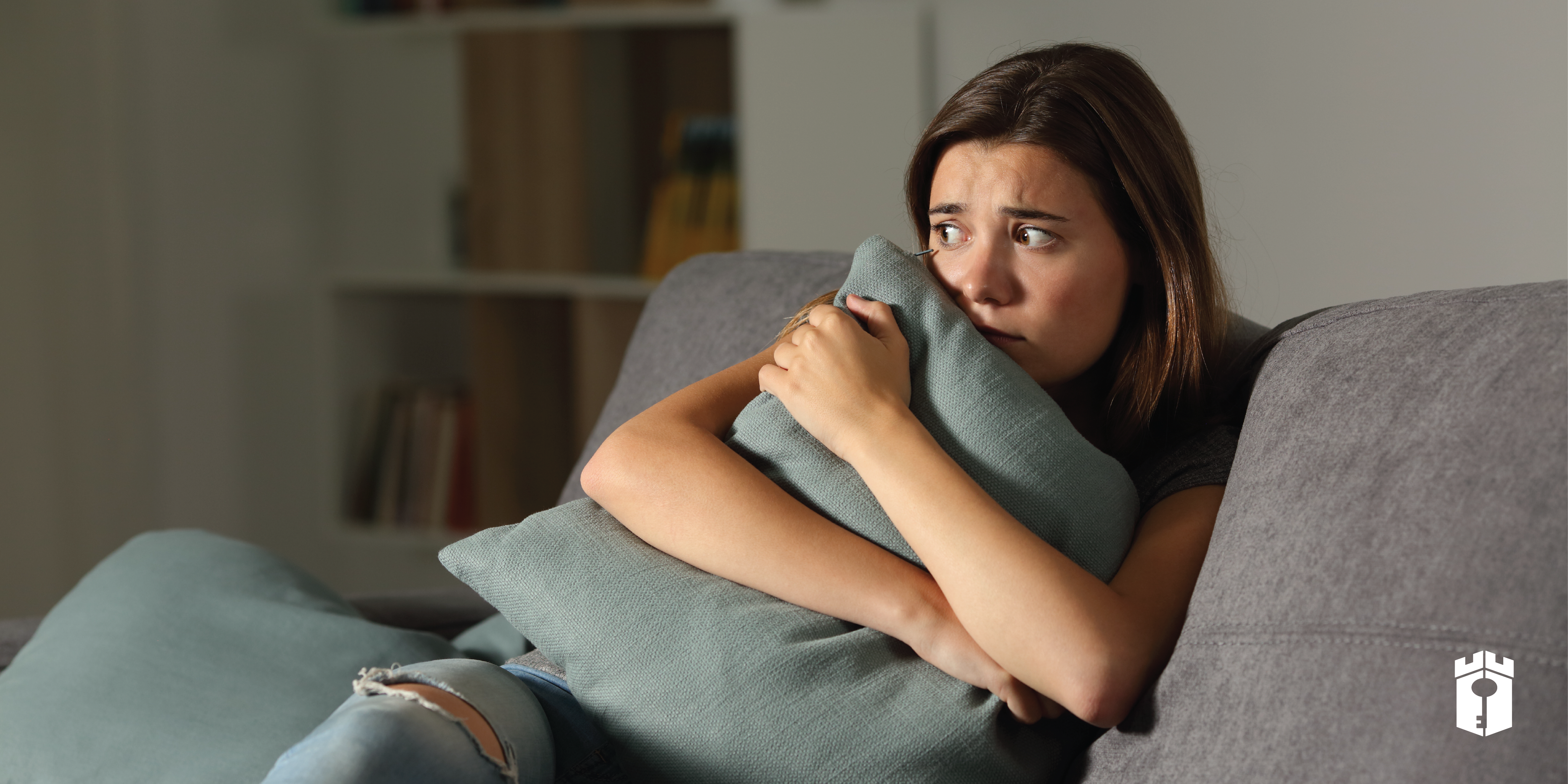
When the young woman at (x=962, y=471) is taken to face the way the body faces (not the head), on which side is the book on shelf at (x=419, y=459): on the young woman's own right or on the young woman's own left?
on the young woman's own right

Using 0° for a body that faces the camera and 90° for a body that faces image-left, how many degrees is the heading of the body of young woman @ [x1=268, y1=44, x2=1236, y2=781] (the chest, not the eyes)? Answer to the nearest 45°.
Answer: approximately 45°
